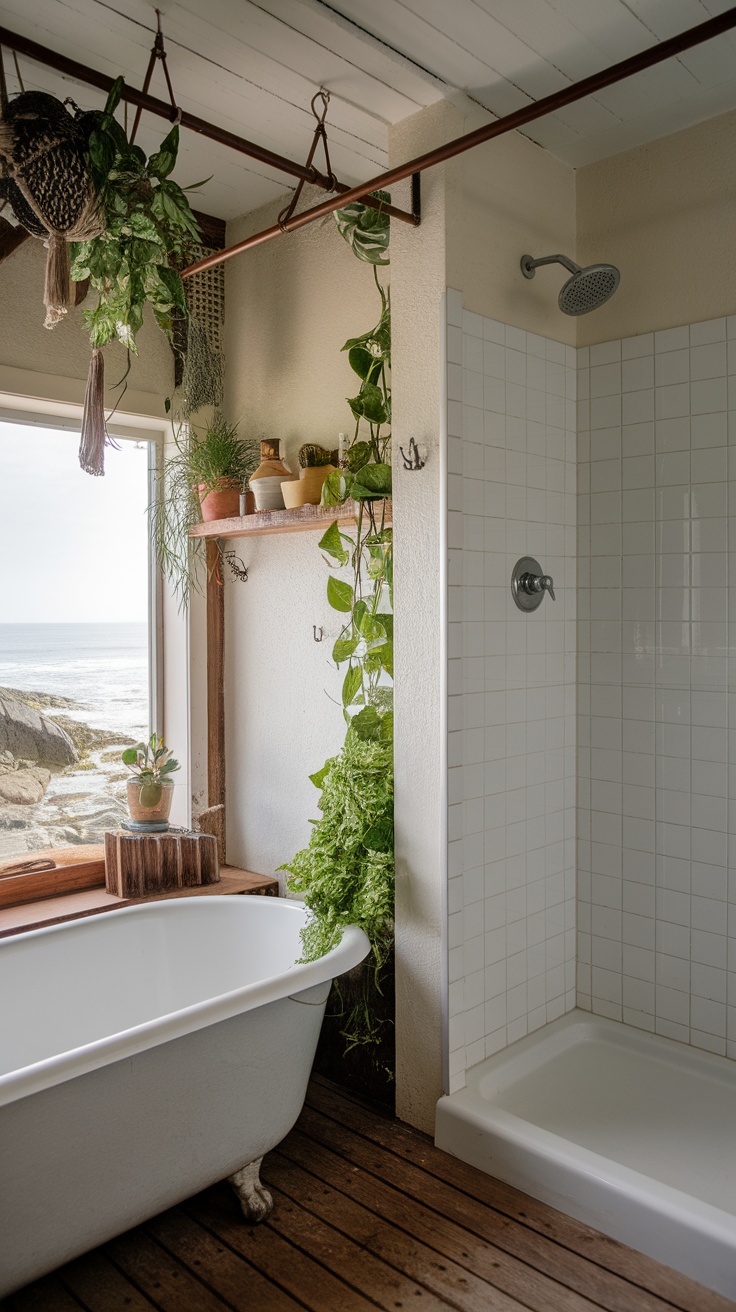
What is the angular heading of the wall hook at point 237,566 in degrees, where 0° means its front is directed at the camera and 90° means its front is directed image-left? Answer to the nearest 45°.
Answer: approximately 45°

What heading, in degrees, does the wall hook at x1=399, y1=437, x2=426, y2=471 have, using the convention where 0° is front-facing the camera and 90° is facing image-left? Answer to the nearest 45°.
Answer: approximately 45°

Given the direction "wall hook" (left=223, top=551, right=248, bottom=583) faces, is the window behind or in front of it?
in front

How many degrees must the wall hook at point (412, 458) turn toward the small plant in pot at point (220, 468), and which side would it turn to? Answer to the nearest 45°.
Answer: approximately 90° to its right

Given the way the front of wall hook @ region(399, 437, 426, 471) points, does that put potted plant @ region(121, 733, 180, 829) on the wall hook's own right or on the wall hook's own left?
on the wall hook's own right

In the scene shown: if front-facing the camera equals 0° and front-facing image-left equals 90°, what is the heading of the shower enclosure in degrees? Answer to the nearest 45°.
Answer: approximately 45°

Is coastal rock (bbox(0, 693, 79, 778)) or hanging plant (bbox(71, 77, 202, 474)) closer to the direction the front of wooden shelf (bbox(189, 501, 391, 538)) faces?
the hanging plant

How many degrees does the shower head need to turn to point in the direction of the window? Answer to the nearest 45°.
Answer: approximately 135° to its right

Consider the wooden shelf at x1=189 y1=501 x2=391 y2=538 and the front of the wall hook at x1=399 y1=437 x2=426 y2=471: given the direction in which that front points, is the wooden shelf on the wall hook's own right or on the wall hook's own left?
on the wall hook's own right

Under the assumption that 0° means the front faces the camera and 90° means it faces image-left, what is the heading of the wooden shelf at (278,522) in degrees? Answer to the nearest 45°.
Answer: approximately 45°
